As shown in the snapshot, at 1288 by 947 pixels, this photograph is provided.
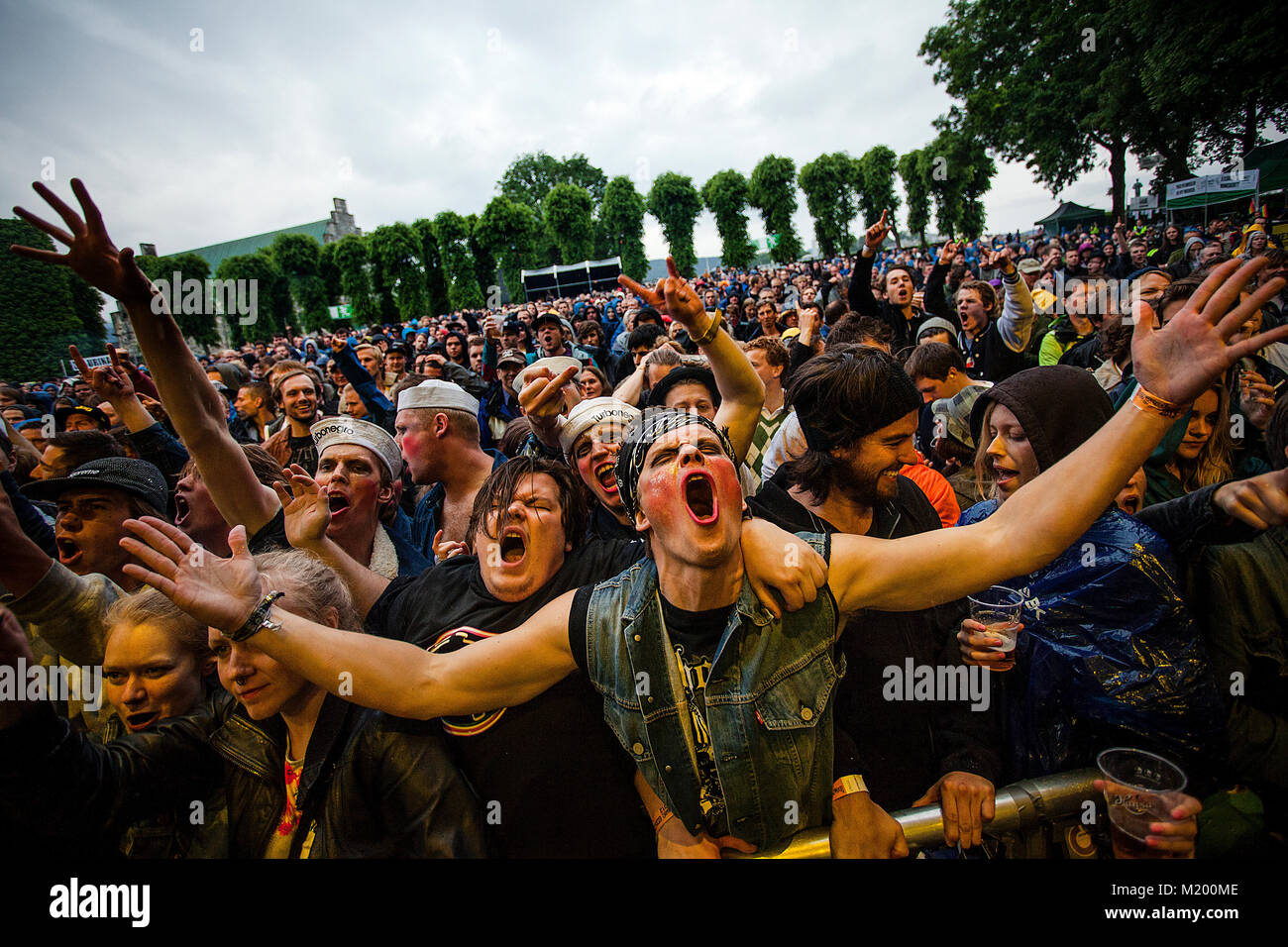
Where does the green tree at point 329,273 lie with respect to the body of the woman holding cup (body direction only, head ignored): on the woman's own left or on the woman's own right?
on the woman's own right

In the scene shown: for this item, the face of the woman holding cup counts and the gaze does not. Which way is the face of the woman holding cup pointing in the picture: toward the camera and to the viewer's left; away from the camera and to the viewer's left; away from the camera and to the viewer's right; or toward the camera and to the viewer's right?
toward the camera and to the viewer's left

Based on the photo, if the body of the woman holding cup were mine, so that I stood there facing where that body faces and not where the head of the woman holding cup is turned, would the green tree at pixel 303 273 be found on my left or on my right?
on my right

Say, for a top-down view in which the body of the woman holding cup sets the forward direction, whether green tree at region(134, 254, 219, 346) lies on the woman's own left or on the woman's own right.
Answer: on the woman's own right

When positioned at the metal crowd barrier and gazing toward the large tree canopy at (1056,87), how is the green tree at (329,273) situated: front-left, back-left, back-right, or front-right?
front-left

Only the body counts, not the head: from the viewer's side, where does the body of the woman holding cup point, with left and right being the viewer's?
facing the viewer and to the left of the viewer
